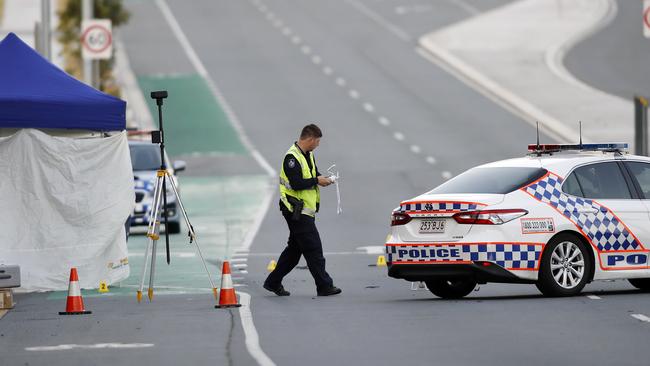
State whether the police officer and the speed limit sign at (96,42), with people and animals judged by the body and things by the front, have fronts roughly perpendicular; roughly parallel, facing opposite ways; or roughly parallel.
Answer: roughly perpendicular

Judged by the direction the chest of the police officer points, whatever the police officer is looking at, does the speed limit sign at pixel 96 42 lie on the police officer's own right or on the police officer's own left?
on the police officer's own left

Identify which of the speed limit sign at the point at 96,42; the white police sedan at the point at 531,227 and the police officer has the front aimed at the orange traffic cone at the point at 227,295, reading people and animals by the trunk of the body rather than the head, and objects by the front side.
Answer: the speed limit sign

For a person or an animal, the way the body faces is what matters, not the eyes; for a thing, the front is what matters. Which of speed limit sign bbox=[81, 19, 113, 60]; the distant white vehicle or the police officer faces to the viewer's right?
the police officer

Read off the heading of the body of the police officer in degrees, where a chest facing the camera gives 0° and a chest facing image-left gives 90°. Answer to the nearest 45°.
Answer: approximately 270°

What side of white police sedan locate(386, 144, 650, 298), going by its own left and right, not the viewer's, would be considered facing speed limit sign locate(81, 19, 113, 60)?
left

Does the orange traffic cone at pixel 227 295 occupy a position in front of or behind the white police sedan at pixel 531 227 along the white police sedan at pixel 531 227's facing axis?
behind

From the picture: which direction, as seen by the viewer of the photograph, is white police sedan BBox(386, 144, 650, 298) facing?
facing away from the viewer and to the right of the viewer

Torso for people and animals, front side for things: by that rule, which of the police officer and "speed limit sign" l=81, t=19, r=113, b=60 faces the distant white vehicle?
the speed limit sign
